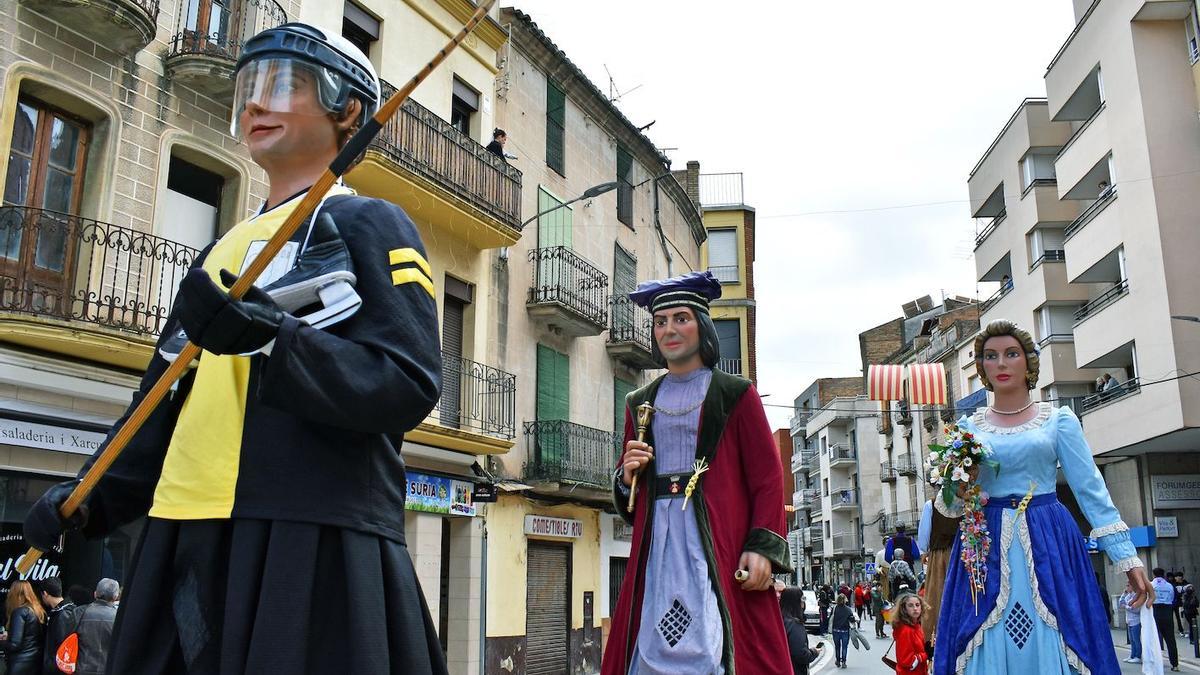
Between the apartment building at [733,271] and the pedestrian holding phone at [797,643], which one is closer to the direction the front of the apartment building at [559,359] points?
the pedestrian holding phone

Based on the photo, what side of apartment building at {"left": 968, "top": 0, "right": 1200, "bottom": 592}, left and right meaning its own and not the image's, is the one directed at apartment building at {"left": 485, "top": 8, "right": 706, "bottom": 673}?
front

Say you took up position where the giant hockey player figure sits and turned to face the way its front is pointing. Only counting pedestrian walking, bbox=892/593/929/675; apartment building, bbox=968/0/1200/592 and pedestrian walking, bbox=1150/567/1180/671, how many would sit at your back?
3

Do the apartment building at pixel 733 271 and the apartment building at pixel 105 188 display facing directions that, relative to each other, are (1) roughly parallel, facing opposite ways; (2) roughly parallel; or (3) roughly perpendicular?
roughly perpendicular

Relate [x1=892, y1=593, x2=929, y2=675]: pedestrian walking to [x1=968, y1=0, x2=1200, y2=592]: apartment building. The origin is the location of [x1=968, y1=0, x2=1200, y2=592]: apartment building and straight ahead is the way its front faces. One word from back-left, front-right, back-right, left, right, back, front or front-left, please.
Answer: front-left

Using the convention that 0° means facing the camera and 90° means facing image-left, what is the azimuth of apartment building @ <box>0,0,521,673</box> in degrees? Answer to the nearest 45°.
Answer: approximately 315°

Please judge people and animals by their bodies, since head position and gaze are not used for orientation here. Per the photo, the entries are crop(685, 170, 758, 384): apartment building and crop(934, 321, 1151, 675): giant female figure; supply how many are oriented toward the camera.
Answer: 2

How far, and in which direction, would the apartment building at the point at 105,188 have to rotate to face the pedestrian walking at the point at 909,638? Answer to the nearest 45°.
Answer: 0° — it already faces them

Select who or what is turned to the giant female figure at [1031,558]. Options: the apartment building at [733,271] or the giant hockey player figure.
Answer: the apartment building

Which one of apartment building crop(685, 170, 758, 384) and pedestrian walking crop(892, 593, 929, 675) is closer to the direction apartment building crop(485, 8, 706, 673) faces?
the pedestrian walking

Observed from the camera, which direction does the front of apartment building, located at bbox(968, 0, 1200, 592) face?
facing the viewer and to the left of the viewer

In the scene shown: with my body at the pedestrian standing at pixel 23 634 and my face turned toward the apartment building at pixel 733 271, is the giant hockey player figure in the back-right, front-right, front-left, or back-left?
back-right

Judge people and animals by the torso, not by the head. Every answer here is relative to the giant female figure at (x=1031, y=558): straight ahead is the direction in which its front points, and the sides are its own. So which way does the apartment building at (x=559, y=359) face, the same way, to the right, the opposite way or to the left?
to the left

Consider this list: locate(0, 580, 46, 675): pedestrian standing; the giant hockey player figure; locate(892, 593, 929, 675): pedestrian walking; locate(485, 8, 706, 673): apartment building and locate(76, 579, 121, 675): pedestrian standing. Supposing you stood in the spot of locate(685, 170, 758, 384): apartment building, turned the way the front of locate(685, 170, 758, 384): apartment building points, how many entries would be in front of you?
5

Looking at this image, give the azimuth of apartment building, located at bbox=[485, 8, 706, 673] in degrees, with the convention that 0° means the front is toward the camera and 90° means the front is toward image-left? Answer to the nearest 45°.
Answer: approximately 315°
